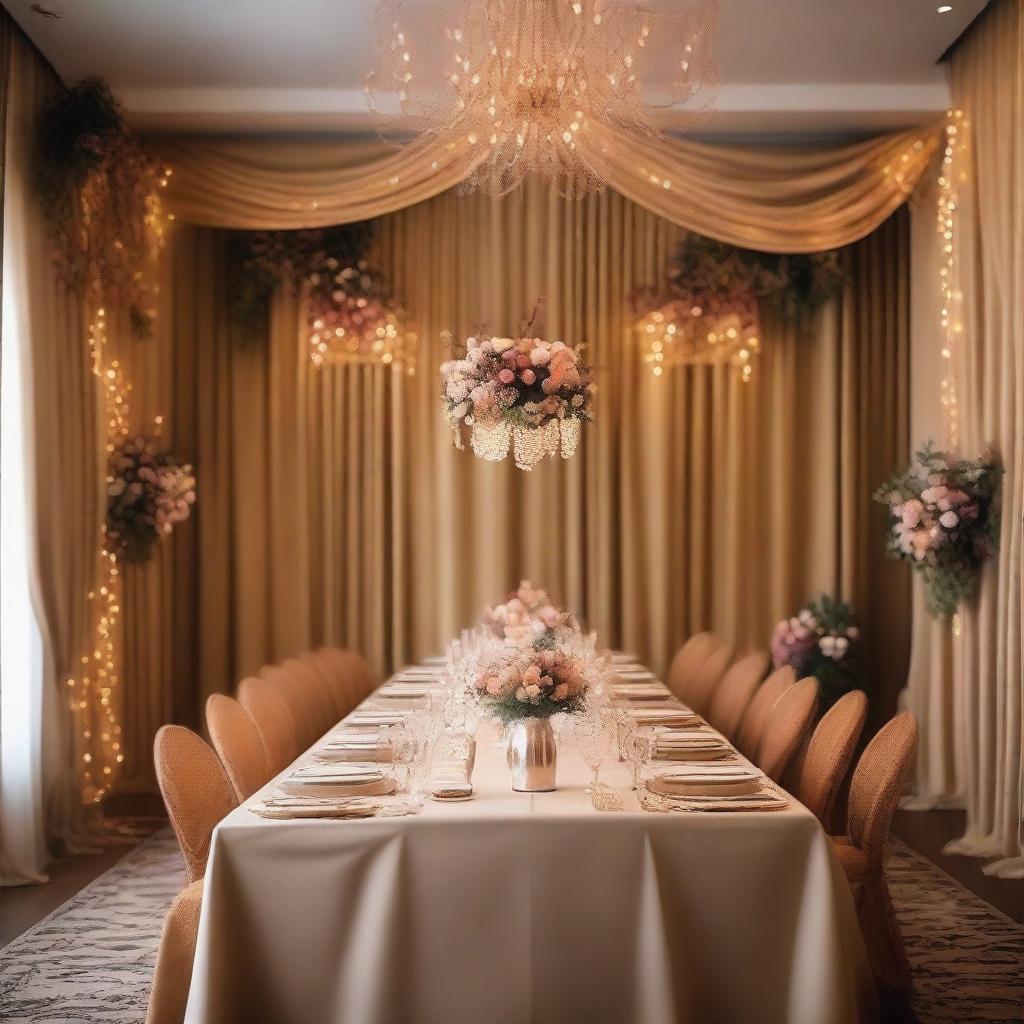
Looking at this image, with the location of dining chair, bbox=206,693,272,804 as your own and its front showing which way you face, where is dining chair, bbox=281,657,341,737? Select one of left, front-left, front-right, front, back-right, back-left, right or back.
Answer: back-left

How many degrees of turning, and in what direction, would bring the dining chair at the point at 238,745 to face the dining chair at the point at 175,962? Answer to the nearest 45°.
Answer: approximately 45° to its right

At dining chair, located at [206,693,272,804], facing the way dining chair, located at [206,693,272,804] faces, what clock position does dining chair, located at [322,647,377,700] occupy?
dining chair, located at [322,647,377,700] is roughly at 8 o'clock from dining chair, located at [206,693,272,804].

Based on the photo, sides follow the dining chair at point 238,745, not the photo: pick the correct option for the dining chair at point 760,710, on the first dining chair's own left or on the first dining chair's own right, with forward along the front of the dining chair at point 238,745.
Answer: on the first dining chair's own left

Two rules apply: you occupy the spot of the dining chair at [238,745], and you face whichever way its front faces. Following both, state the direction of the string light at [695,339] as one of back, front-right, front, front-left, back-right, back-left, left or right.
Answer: left

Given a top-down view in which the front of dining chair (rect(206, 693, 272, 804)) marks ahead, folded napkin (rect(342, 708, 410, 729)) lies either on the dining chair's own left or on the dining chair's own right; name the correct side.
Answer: on the dining chair's own left

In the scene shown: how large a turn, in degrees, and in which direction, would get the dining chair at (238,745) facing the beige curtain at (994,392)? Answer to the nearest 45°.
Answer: approximately 45° to its left

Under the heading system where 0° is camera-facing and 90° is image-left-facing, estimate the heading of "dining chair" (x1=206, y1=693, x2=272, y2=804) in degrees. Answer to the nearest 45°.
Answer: approximately 315°

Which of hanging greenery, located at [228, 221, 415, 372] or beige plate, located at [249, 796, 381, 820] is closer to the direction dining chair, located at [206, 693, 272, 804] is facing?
the beige plate

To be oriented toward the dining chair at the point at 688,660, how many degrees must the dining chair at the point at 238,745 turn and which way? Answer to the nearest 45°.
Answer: approximately 90° to its left

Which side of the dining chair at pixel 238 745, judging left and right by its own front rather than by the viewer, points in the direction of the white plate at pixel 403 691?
left

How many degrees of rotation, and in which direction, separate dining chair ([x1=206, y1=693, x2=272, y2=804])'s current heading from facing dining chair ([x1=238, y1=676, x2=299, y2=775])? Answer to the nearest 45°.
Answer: approximately 135° to its left

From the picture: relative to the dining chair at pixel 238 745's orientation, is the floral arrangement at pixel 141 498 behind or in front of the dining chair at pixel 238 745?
behind

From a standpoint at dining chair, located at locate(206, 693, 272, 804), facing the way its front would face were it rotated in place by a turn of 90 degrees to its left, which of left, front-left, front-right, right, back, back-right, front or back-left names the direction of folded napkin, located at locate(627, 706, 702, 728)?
front-right

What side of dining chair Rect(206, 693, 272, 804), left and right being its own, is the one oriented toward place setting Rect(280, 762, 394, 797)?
front

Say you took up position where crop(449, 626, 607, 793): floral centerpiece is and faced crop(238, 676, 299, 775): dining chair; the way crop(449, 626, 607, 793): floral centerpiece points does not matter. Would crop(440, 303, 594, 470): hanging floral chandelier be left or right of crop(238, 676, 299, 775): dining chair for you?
right

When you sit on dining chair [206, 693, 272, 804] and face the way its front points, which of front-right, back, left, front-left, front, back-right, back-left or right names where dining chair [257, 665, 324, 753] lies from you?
back-left
